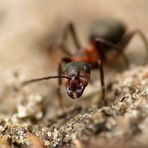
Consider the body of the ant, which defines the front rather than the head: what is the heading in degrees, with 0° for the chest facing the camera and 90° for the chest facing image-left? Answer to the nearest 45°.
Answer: approximately 45°
